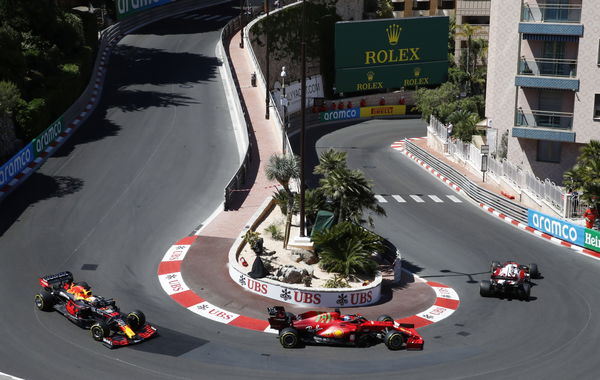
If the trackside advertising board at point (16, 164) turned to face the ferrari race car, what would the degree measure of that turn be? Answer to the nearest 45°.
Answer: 0° — it already faces it

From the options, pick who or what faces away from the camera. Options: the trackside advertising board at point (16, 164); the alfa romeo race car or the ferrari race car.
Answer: the alfa romeo race car

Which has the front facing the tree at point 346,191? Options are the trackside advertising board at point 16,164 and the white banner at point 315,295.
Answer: the trackside advertising board

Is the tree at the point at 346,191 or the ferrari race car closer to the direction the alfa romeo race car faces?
the tree

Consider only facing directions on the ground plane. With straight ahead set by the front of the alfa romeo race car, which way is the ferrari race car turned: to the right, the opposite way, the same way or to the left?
to the right

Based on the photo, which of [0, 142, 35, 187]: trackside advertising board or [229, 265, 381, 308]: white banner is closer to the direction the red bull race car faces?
the white banner

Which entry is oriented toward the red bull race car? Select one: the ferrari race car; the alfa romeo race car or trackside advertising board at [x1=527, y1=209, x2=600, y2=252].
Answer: the trackside advertising board

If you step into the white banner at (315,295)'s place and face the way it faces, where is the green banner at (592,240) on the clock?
The green banner is roughly at 8 o'clock from the white banner.

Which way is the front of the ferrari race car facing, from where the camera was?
facing to the right of the viewer

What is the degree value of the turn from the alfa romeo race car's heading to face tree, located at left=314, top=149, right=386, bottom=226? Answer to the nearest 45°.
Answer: approximately 90° to its left

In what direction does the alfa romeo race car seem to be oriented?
away from the camera

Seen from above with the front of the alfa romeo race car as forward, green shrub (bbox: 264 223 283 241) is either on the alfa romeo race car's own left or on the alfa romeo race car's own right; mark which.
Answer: on the alfa romeo race car's own left

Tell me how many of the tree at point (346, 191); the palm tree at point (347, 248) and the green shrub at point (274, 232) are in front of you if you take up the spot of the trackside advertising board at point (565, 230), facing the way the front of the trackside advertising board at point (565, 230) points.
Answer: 3

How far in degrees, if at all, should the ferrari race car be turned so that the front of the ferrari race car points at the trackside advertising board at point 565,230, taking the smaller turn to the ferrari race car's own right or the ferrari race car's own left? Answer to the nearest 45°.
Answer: approximately 45° to the ferrari race car's own left
